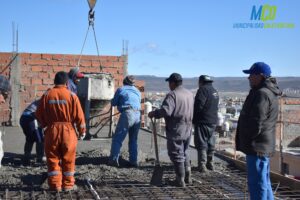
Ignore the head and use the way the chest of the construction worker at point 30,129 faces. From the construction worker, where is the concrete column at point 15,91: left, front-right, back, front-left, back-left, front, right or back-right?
left

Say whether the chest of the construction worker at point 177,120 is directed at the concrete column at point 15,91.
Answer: yes

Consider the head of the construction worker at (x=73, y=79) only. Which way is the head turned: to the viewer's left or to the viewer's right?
to the viewer's right

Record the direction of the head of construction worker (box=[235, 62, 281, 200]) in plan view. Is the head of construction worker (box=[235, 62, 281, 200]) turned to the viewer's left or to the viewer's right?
to the viewer's left

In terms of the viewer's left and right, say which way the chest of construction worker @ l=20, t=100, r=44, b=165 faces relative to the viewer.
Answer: facing to the right of the viewer

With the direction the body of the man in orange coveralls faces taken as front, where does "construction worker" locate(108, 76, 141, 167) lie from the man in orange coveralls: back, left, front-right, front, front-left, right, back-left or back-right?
front-right

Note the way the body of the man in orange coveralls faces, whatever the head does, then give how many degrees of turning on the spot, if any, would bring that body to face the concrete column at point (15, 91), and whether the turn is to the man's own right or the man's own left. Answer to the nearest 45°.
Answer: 0° — they already face it
